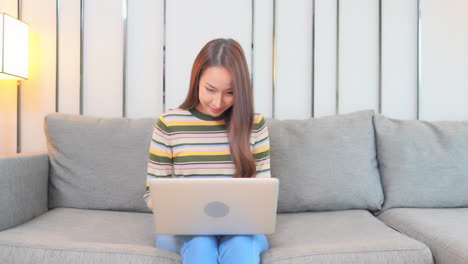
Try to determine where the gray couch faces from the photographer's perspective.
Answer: facing the viewer

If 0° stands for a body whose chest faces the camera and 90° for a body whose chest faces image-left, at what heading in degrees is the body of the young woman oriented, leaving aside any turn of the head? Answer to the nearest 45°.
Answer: approximately 0°
